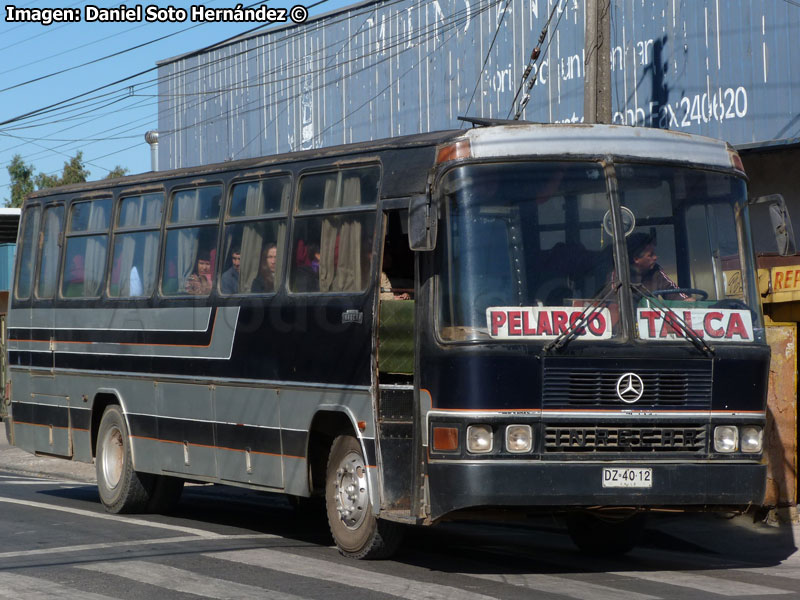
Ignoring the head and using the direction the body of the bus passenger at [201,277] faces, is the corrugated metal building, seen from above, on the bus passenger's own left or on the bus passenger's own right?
on the bus passenger's own left

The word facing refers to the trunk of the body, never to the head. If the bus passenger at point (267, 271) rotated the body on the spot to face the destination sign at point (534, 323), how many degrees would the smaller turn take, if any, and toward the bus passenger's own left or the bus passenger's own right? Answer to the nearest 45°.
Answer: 0° — they already face it

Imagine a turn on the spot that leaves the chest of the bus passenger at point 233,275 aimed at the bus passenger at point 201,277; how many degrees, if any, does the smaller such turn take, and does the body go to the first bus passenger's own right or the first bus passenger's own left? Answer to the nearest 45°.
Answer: approximately 180°

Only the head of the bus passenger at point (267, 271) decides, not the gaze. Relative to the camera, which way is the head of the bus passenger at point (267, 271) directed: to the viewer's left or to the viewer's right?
to the viewer's right

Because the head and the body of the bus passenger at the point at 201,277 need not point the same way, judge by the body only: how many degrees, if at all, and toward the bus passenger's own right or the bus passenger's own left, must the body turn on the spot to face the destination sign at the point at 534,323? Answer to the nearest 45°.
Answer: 0° — they already face it

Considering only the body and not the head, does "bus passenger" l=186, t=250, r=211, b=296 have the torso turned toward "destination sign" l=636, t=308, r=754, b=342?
yes

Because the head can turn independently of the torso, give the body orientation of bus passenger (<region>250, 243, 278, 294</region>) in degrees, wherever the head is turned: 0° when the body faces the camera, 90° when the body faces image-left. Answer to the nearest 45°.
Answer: approximately 315°

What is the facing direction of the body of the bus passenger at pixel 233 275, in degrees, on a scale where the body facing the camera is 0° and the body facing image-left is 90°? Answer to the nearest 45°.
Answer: approximately 315°

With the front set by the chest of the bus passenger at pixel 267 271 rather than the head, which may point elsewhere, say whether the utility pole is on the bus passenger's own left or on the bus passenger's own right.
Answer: on the bus passenger's own left
